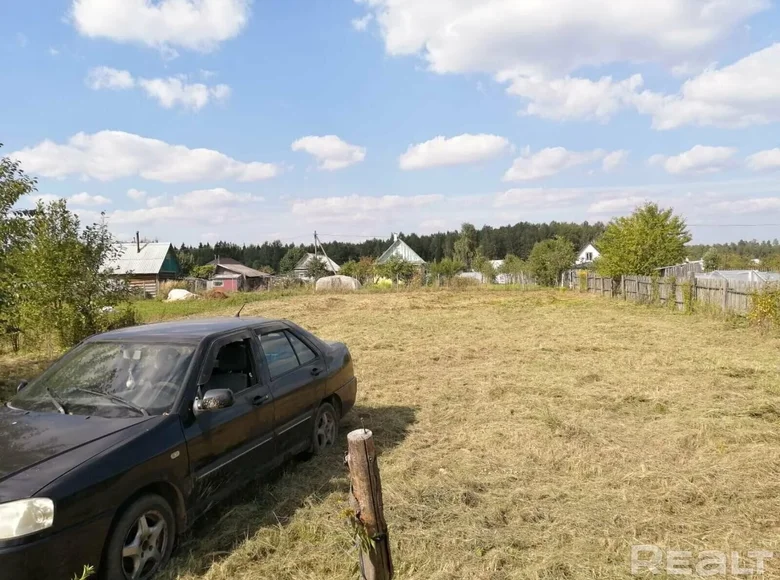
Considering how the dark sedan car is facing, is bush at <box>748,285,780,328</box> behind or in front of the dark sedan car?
behind

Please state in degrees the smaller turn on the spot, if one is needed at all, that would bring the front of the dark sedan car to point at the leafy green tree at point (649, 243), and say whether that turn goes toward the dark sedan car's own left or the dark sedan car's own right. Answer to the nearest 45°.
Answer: approximately 180°

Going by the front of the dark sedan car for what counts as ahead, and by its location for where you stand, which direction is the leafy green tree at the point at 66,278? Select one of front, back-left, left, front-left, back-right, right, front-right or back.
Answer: back-right

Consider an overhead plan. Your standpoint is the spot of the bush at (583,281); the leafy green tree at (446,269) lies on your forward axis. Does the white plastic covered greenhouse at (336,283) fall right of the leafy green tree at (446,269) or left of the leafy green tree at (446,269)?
left

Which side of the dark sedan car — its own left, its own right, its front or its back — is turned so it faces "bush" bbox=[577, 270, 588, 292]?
back

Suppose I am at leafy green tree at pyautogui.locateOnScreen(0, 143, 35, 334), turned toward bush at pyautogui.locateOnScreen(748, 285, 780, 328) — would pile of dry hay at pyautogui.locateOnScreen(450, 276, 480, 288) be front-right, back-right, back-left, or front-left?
front-left

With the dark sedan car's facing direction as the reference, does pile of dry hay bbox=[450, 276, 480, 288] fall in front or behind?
behind

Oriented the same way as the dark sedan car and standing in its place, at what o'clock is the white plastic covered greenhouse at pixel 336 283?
The white plastic covered greenhouse is roughly at 5 o'clock from the dark sedan car.

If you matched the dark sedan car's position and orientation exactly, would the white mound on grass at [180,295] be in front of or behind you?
behind

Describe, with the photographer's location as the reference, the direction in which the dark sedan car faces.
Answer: facing the viewer and to the left of the viewer

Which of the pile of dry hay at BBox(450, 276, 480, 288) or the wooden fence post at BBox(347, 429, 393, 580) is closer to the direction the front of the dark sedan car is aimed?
the wooden fence post

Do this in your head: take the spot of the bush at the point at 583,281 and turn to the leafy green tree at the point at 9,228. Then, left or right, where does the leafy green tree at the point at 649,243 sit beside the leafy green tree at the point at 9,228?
left

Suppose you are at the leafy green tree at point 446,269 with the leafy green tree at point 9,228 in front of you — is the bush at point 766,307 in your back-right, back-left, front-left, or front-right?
front-left
